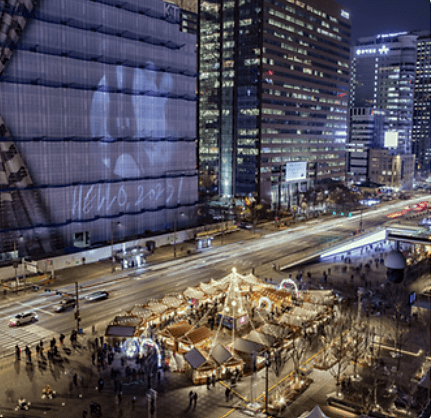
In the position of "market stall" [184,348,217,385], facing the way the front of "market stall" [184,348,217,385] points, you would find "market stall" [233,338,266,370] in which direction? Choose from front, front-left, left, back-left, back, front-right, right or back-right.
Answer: left

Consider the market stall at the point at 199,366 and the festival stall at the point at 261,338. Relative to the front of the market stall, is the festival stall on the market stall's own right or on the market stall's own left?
on the market stall's own left

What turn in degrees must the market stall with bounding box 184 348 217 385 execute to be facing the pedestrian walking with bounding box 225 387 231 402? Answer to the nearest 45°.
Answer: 0° — it already faces them

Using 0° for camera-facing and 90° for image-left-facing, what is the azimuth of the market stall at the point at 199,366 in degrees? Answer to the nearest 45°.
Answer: approximately 315°

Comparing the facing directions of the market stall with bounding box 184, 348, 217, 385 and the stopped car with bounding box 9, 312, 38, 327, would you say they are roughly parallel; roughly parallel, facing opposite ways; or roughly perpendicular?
roughly perpendicular

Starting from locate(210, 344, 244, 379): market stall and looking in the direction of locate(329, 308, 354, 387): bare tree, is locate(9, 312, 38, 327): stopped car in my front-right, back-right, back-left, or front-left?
back-left

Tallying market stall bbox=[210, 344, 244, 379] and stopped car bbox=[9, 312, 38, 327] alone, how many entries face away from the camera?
0

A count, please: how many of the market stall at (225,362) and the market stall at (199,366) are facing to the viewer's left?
0

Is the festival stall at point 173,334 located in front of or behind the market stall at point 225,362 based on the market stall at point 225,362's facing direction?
behind
